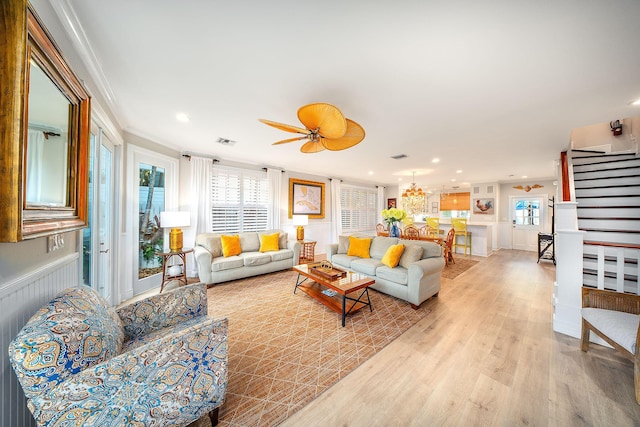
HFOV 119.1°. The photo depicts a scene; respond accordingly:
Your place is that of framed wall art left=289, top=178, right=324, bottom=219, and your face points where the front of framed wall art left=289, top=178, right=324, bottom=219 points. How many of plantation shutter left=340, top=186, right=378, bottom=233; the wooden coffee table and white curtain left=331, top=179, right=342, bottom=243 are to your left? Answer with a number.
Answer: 2

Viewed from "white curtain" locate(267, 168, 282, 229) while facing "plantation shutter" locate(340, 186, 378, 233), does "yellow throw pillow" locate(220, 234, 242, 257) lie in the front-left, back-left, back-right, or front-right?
back-right

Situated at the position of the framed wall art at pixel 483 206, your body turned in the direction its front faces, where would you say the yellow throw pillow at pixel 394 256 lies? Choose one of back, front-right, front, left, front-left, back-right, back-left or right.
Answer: front

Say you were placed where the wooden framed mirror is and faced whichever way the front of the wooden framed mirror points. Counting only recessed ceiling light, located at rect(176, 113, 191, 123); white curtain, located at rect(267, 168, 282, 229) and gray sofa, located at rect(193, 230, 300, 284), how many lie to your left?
3

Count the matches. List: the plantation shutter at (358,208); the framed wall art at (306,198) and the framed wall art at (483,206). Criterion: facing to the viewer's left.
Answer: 0

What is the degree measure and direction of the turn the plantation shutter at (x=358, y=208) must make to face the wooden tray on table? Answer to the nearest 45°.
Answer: approximately 45° to its right

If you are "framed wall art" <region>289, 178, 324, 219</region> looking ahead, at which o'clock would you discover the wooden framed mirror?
The wooden framed mirror is roughly at 2 o'clock from the framed wall art.

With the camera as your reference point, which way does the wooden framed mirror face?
facing the viewer and to the right of the viewer

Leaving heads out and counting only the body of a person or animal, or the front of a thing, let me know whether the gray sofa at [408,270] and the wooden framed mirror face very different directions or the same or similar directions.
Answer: very different directions

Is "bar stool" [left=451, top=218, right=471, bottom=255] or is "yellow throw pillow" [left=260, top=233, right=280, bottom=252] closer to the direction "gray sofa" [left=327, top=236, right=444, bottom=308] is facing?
the yellow throw pillow

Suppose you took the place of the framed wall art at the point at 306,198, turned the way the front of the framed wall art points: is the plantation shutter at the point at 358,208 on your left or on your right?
on your left

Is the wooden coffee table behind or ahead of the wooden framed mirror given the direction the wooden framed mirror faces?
ahead

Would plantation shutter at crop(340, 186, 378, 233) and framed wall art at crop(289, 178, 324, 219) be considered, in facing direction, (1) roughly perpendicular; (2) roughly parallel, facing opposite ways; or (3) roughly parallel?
roughly parallel

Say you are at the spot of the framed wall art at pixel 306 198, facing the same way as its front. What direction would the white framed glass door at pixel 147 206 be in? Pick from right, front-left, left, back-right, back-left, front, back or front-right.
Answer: right

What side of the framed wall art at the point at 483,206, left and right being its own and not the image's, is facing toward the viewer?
front

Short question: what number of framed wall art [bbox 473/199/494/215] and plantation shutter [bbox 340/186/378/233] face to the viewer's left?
0
